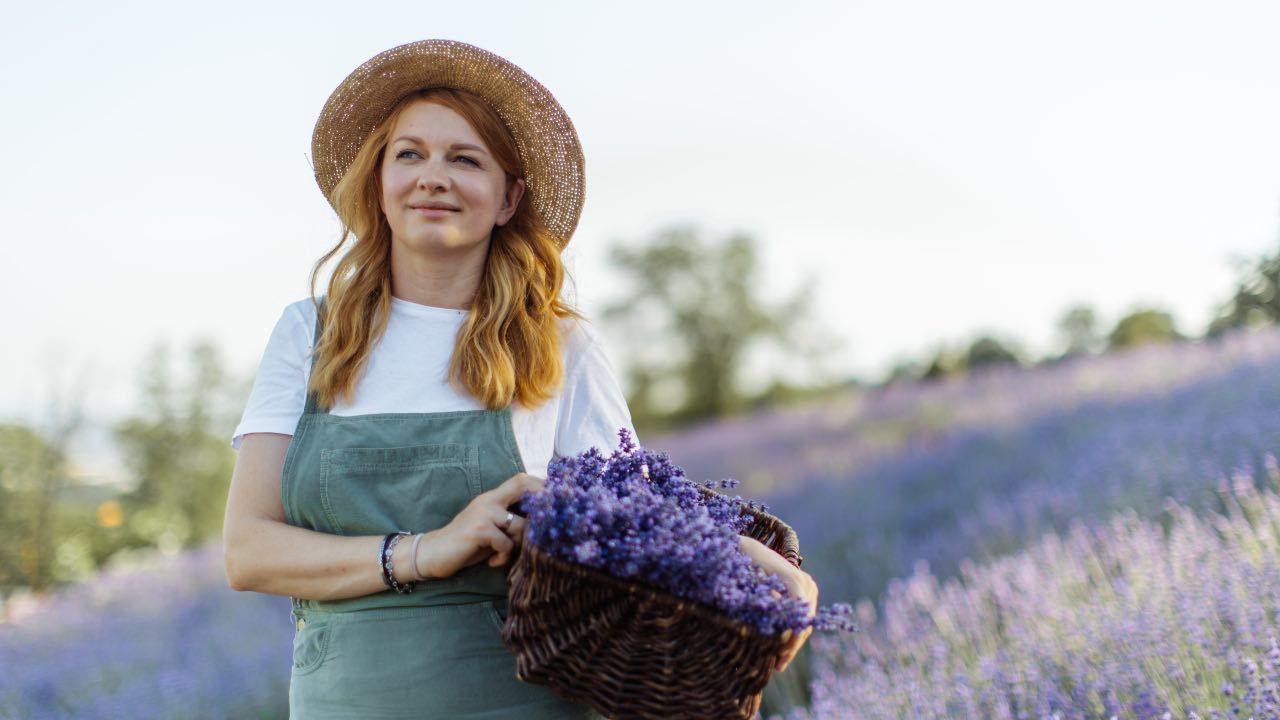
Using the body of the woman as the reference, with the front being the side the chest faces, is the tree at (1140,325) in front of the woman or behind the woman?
behind

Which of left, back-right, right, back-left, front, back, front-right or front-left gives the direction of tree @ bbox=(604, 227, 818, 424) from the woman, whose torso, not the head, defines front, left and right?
back

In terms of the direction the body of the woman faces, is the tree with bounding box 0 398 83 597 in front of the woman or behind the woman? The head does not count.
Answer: behind

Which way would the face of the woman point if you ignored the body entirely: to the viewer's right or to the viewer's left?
to the viewer's left

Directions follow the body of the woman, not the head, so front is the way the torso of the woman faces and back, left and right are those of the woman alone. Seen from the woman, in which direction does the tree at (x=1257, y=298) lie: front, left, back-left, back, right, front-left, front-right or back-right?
back-left

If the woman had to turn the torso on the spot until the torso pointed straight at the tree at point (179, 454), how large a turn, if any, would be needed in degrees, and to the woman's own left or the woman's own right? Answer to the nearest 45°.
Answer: approximately 180°

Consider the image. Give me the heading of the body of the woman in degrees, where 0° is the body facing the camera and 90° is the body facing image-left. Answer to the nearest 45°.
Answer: approximately 0°

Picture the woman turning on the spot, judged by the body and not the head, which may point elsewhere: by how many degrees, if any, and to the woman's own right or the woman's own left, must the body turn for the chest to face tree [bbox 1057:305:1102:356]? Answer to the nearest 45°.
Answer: approximately 135° to the woman's own left
